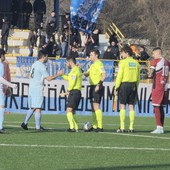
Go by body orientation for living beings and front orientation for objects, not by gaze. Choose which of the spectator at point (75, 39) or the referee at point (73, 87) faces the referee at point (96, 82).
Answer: the spectator

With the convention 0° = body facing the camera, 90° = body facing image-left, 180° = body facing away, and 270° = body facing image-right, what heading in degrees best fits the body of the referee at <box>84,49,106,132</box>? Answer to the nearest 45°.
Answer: approximately 45°

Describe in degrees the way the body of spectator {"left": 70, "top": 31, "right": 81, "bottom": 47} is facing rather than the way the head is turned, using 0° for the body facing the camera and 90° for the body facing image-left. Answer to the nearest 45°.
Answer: approximately 0°

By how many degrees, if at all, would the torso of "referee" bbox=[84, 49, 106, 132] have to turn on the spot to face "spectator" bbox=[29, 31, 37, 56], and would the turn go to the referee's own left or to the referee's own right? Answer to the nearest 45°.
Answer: approximately 135° to the referee's own right

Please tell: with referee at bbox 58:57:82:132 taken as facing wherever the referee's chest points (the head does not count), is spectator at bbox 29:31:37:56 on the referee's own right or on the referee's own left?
on the referee's own right

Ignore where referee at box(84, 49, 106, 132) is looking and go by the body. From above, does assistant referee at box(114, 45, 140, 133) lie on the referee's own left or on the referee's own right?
on the referee's own left

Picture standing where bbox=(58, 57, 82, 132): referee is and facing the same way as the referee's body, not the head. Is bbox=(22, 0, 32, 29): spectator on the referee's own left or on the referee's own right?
on the referee's own right

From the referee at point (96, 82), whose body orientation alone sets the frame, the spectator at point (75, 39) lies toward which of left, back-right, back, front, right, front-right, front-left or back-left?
back-right
